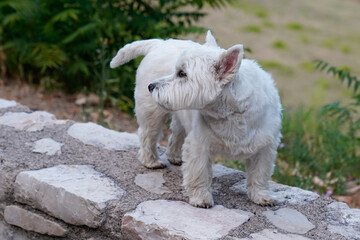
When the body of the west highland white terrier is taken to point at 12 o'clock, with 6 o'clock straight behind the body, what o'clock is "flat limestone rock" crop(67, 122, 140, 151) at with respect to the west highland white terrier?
The flat limestone rock is roughly at 6 o'clock from the west highland white terrier.

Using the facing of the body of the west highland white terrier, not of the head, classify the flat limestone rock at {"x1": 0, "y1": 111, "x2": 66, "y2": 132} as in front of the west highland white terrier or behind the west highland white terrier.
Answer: behind

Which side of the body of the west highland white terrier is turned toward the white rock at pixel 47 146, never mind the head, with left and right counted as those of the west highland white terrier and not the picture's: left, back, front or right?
back

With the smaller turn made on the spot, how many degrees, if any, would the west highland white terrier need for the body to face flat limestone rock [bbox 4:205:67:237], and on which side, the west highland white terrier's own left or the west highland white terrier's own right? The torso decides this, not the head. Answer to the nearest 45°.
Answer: approximately 135° to the west highland white terrier's own right

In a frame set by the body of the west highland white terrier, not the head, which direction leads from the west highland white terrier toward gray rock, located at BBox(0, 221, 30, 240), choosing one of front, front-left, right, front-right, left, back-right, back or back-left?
back-right

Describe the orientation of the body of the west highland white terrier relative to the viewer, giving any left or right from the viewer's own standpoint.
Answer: facing the viewer and to the right of the viewer

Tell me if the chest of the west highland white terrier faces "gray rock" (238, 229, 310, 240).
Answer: yes
